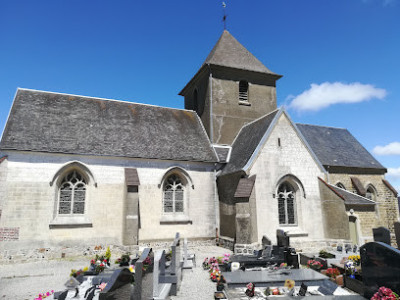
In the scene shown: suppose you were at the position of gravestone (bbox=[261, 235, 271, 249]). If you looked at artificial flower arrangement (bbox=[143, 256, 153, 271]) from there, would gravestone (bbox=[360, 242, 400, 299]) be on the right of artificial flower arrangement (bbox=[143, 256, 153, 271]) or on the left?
left

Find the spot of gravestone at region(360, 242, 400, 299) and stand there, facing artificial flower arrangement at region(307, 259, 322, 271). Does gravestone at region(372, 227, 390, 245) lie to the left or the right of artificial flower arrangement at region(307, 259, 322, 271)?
right

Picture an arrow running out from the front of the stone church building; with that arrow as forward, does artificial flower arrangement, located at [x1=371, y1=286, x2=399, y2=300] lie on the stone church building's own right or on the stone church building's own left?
on the stone church building's own left
